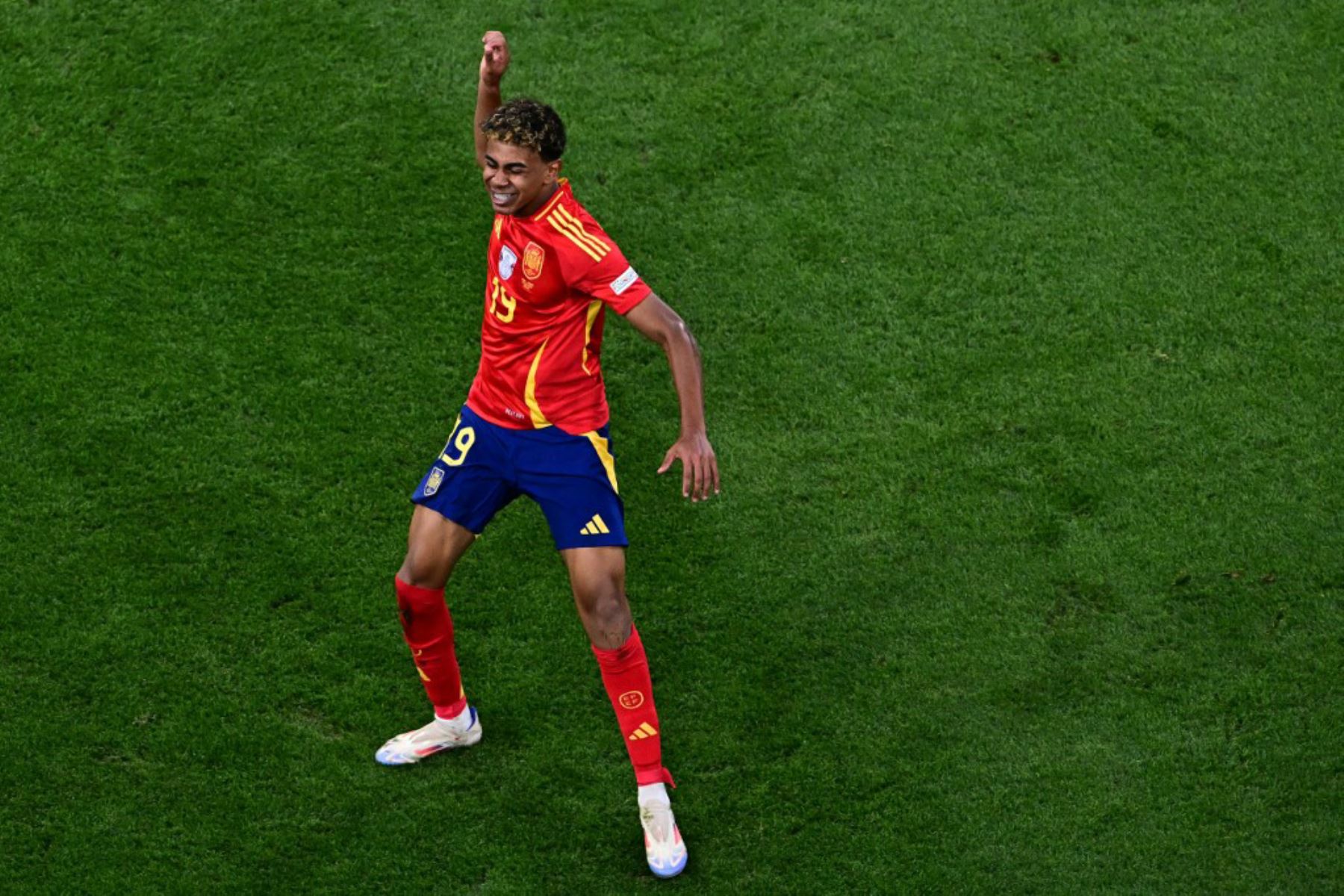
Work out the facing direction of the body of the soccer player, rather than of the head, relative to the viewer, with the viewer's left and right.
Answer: facing the viewer and to the left of the viewer

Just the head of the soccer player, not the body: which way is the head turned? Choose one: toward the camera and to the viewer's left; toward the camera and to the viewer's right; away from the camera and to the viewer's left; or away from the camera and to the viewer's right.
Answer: toward the camera and to the viewer's left
